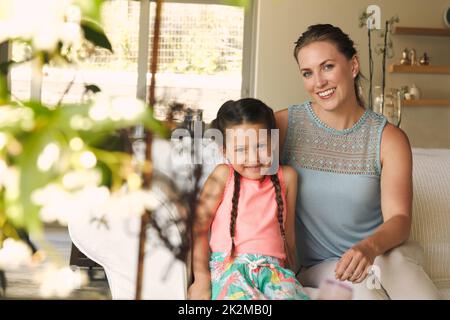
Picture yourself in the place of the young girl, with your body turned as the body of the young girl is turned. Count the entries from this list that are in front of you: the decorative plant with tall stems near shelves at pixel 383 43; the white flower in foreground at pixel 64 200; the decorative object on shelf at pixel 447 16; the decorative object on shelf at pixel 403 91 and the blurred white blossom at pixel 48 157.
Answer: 2

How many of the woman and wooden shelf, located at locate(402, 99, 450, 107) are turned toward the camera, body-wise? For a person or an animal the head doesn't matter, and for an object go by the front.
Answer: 2

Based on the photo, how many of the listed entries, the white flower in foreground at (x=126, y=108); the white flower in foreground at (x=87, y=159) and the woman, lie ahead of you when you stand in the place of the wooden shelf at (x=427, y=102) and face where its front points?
3

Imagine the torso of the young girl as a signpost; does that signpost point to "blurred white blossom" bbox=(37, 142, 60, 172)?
yes

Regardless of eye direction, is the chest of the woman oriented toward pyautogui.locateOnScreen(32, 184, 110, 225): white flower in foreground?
yes

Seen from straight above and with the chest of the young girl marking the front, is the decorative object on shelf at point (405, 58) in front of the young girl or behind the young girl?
behind
